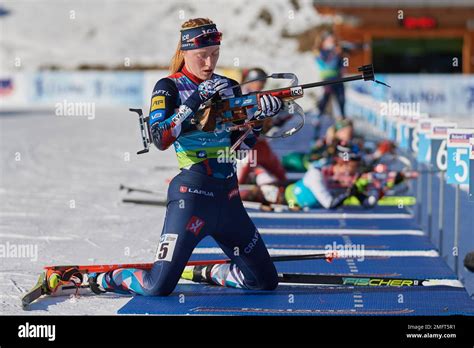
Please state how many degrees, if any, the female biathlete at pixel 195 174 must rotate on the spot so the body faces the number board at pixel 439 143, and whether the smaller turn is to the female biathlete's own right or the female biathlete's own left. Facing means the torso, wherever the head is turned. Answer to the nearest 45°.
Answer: approximately 90° to the female biathlete's own left

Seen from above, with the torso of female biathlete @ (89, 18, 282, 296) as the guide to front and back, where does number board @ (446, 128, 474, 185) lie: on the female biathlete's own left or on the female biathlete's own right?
on the female biathlete's own left

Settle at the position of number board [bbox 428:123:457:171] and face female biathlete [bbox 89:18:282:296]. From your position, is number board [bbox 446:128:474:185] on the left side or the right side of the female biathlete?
left

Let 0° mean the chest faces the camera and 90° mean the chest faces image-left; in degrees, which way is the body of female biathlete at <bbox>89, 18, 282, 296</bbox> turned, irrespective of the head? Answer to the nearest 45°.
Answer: approximately 315°

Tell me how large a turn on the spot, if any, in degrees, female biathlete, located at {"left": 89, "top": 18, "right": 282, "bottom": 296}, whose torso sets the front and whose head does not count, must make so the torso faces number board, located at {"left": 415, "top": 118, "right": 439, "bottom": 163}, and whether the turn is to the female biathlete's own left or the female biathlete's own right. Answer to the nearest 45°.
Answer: approximately 90° to the female biathlete's own left
